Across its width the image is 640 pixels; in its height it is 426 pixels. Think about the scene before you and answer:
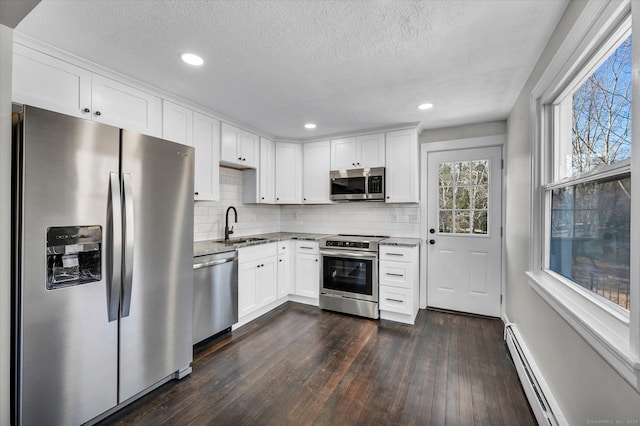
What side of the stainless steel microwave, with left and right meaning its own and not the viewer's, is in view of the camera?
front

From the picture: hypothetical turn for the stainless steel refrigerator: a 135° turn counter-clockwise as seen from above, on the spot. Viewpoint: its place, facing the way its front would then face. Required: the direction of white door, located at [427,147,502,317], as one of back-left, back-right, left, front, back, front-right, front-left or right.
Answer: right

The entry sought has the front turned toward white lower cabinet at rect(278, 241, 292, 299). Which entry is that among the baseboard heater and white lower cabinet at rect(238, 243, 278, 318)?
the baseboard heater

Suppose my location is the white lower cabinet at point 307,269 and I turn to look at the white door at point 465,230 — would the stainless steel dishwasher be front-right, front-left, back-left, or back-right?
back-right

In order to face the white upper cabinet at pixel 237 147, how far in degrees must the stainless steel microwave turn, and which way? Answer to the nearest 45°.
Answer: approximately 90° to its right

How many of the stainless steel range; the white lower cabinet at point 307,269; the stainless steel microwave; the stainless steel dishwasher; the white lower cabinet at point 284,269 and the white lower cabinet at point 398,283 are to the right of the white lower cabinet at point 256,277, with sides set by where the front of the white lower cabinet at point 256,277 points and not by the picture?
1

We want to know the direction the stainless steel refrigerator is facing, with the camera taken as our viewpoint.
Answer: facing the viewer and to the right of the viewer

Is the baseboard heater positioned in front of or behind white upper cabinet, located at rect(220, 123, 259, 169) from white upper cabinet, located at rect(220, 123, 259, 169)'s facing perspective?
in front

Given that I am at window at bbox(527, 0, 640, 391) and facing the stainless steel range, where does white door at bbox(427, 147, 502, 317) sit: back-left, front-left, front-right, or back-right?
front-right

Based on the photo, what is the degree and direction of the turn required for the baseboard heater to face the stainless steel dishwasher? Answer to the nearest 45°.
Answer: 0° — it already faces it
